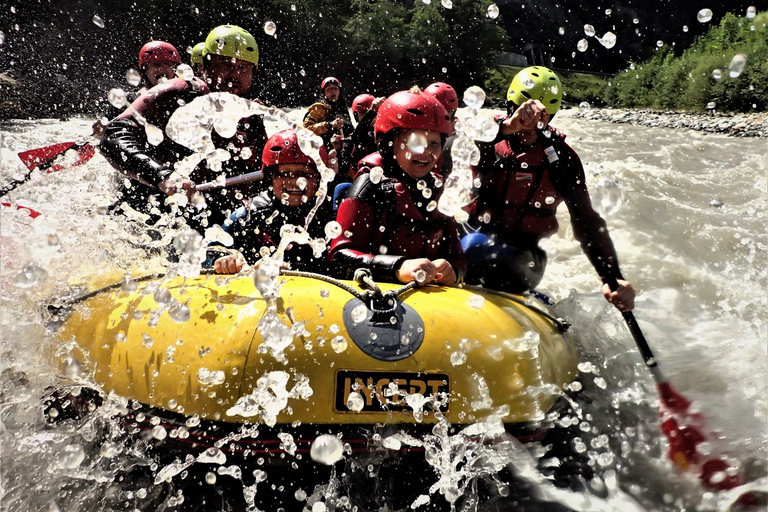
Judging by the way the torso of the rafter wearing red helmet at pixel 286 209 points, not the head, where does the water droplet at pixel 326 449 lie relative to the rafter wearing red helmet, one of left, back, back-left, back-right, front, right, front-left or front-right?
front

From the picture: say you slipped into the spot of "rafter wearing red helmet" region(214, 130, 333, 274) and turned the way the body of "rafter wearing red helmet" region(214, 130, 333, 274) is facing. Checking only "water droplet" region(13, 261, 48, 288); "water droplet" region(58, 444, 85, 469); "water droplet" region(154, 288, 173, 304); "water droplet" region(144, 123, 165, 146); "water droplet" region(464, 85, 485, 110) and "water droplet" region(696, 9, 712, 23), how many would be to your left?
2

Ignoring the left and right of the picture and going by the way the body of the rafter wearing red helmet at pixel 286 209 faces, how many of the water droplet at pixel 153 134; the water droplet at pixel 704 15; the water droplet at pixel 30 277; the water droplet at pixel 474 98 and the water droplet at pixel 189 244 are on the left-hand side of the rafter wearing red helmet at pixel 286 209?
2

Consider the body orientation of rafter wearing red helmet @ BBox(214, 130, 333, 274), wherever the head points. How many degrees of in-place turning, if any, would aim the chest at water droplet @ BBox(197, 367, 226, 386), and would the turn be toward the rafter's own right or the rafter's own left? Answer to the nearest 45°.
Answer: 0° — they already face it

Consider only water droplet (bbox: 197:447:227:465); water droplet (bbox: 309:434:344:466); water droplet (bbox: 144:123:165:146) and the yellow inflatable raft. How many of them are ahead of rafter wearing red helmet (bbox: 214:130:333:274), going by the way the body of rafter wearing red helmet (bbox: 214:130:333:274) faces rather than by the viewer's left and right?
3

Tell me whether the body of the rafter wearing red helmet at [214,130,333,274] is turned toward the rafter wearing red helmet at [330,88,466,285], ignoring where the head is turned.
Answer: no

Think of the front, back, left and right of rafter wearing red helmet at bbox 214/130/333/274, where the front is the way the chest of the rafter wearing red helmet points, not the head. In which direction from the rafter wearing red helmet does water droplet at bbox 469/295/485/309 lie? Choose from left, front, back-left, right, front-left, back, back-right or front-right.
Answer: front-left

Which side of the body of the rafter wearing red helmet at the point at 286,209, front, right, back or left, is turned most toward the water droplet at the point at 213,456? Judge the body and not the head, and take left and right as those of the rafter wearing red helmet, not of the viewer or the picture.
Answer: front

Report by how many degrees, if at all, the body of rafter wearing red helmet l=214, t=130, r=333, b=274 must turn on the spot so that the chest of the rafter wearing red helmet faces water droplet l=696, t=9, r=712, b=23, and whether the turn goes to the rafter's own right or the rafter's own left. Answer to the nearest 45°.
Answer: approximately 90° to the rafter's own left

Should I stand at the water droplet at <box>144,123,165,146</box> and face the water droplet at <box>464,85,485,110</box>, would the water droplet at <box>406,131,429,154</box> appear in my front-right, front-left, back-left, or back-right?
front-right

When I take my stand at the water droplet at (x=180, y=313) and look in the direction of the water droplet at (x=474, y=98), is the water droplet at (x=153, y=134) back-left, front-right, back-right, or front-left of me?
front-left

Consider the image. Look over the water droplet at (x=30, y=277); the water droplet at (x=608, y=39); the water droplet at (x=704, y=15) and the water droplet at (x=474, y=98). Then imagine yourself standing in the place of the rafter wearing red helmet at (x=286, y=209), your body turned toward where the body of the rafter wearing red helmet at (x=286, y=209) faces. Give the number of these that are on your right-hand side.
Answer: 1

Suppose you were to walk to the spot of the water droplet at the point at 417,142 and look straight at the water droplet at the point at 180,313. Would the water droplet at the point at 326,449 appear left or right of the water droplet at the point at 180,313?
left

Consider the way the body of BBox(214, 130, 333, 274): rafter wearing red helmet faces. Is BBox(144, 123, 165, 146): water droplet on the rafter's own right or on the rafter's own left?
on the rafter's own right

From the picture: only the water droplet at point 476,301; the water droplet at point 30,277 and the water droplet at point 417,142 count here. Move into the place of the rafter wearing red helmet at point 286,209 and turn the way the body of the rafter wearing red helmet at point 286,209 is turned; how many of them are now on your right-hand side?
1

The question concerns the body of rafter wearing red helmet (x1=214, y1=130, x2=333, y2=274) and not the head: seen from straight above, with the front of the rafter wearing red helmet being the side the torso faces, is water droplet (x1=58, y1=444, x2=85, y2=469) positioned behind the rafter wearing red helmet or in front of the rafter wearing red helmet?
in front

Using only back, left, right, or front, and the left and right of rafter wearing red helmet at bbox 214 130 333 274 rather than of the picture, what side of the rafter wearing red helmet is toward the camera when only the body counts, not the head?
front

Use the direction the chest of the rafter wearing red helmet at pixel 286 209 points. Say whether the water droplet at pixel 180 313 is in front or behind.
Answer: in front
